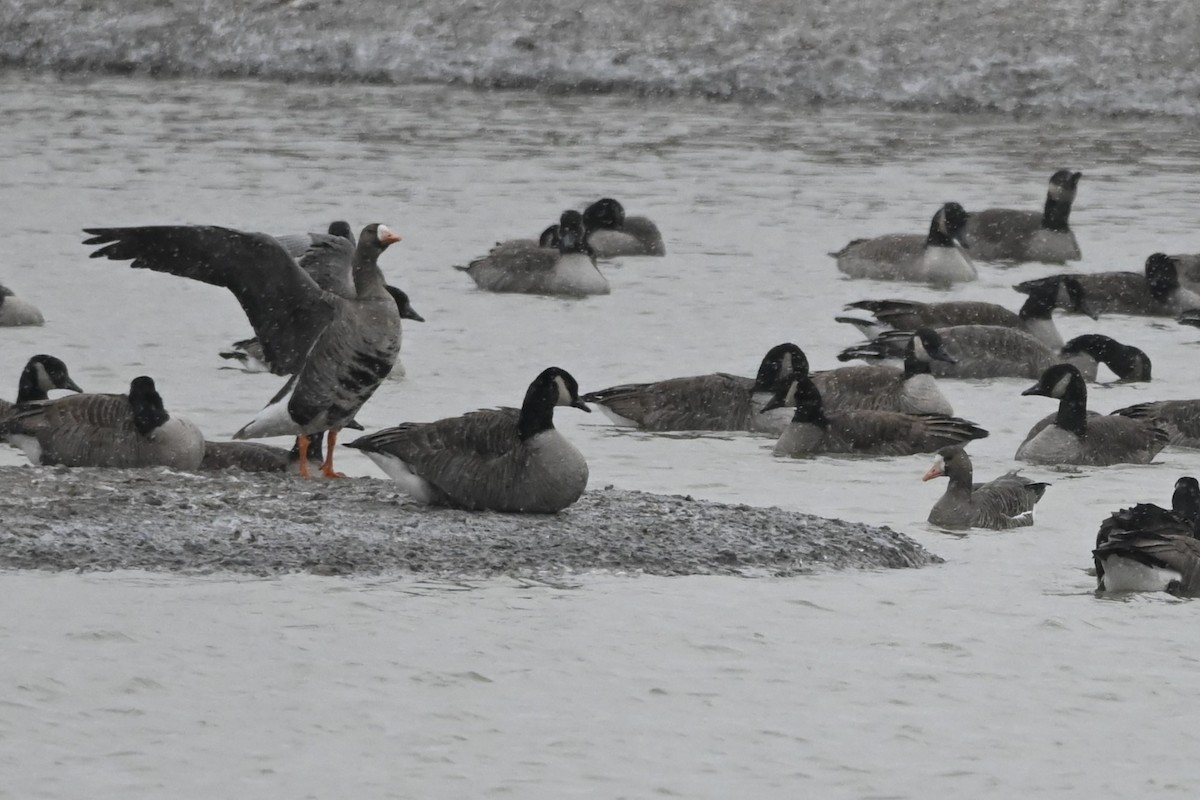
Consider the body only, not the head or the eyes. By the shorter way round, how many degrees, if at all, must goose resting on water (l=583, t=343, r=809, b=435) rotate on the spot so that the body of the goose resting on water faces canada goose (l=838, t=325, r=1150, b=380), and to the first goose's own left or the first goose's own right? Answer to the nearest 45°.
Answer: approximately 45° to the first goose's own left

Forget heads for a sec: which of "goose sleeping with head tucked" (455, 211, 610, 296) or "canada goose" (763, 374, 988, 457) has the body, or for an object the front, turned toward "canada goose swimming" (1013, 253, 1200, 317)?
the goose sleeping with head tucked

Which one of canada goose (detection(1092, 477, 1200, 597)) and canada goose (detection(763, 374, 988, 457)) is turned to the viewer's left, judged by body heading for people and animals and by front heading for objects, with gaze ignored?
canada goose (detection(763, 374, 988, 457))

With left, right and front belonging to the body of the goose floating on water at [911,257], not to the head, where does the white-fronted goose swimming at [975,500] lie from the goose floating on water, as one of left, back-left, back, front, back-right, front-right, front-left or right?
right

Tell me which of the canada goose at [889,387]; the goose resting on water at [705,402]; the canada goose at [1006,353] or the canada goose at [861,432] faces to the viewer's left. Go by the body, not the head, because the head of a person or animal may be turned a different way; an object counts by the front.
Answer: the canada goose at [861,432]

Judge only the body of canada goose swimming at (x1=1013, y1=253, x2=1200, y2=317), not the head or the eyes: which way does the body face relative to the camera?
to the viewer's right

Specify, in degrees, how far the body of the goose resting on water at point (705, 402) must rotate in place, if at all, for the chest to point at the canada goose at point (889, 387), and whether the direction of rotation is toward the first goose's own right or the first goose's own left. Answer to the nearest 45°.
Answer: approximately 45° to the first goose's own left

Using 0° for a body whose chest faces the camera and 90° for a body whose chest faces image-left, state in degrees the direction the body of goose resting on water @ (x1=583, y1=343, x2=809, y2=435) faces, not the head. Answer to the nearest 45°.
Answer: approximately 270°

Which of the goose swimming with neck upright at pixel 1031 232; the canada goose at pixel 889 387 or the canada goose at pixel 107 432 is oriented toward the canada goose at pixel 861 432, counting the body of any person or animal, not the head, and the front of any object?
the canada goose at pixel 107 432

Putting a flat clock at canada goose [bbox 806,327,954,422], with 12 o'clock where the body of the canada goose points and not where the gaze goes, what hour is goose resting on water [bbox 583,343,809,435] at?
The goose resting on water is roughly at 5 o'clock from the canada goose.

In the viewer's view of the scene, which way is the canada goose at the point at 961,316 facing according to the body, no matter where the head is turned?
to the viewer's right

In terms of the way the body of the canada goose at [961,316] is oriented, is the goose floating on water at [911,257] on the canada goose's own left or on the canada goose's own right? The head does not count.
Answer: on the canada goose's own left
